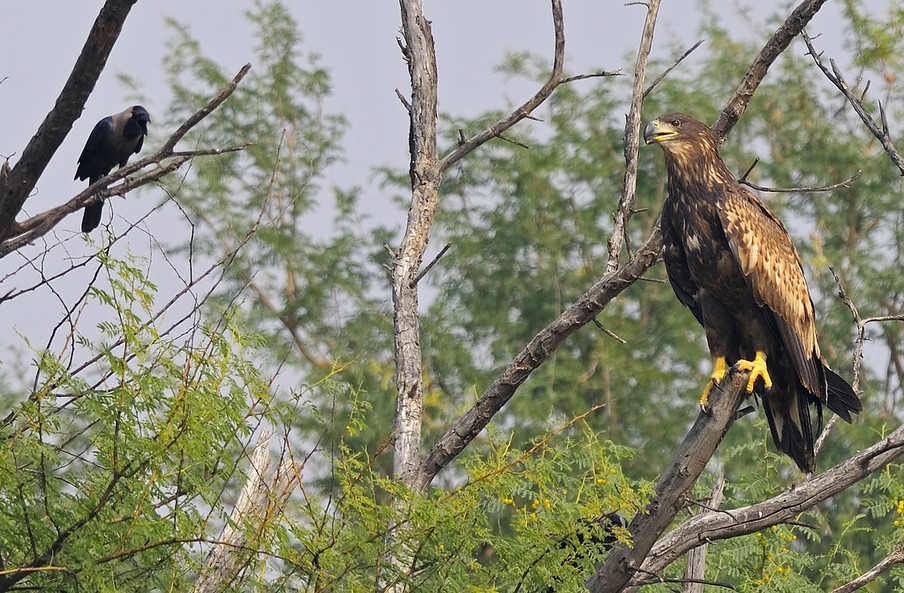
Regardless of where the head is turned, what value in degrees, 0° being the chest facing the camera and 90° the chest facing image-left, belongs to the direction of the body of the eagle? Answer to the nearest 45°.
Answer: approximately 45°

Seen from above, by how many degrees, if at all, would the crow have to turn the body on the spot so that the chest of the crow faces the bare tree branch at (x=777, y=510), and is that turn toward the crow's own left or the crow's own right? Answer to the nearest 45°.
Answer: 0° — it already faces it

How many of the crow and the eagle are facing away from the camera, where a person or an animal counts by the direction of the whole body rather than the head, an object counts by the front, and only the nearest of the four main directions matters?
0
